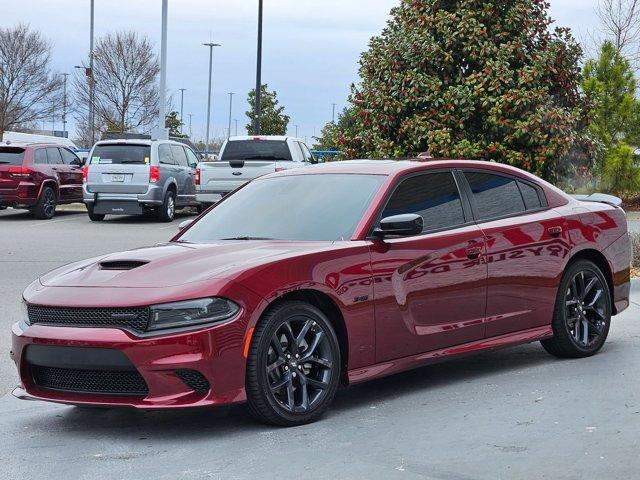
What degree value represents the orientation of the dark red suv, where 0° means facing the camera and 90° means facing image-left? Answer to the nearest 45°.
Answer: approximately 225°

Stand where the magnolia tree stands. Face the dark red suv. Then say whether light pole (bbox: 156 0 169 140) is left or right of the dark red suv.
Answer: right

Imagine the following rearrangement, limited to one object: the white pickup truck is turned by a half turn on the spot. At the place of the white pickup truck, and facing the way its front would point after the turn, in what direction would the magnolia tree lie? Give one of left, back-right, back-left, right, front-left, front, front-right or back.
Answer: left

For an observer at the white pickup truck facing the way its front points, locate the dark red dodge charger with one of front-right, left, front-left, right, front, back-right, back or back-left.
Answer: back-right

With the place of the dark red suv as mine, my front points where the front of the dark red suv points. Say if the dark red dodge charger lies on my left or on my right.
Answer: on my right

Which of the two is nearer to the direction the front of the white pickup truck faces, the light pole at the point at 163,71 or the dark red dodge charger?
the light pole

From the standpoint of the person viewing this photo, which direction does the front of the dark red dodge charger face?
facing the viewer and to the left of the viewer

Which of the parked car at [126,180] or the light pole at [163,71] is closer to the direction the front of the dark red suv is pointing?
the light pole

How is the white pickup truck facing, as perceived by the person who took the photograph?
facing away from the viewer and to the right of the viewer

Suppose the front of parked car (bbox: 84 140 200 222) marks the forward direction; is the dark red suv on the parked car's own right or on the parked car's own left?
on the parked car's own left

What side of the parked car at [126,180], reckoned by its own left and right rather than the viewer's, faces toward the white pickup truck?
right

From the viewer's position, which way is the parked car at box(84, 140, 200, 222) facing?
facing away from the viewer and to the right of the viewer

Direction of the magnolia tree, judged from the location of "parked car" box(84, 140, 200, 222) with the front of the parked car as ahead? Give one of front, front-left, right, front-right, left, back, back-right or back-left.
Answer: right

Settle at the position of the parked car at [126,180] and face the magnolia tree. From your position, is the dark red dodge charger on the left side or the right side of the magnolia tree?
right

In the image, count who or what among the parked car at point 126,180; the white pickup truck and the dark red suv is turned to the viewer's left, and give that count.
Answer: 0

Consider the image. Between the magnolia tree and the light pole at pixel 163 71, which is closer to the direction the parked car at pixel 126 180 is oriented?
the light pole
